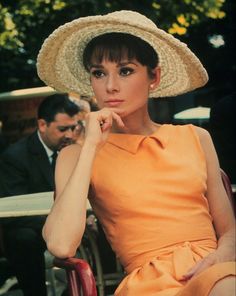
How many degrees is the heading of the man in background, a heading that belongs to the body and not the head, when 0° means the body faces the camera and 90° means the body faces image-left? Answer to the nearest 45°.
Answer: approximately 315°

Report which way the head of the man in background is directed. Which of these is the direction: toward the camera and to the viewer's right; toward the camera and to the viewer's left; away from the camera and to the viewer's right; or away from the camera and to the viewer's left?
toward the camera and to the viewer's right

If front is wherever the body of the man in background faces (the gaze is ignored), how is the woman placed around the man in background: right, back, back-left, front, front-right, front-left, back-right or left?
front-right

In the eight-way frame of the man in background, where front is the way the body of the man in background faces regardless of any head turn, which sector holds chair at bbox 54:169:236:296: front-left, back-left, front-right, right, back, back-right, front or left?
front-right
